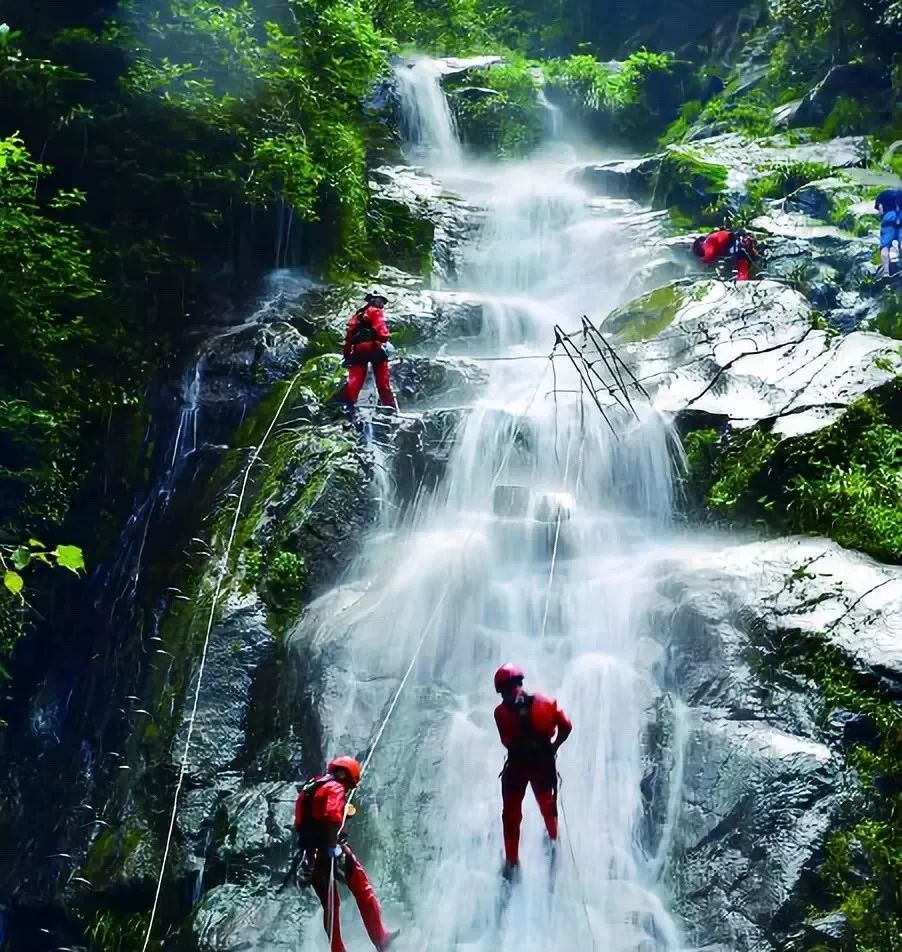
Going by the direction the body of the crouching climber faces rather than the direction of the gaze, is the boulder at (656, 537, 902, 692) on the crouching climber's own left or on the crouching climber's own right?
on the crouching climber's own left

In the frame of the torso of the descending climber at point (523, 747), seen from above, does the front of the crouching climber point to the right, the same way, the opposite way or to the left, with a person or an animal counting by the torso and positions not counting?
to the left

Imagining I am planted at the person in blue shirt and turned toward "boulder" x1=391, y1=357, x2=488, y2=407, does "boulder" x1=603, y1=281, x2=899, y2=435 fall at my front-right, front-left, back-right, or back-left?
front-left

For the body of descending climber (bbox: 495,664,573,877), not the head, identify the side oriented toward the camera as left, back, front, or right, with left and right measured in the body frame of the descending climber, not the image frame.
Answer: back

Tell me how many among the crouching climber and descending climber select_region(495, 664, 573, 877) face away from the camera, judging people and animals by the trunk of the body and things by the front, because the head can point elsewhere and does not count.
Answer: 1

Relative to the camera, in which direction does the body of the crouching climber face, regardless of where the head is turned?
to the viewer's left

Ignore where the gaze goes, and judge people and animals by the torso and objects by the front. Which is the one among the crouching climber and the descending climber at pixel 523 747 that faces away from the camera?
the descending climber

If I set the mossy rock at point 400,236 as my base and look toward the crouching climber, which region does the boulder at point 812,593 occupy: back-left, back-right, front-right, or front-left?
front-right

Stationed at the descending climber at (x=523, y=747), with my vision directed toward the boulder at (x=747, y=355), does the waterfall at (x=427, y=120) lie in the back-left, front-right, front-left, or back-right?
front-left

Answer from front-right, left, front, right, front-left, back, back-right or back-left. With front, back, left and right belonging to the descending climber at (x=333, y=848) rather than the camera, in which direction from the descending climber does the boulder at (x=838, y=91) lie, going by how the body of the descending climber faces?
front

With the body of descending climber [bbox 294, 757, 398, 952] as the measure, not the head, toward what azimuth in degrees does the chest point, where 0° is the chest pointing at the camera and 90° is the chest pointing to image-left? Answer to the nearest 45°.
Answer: approximately 225°

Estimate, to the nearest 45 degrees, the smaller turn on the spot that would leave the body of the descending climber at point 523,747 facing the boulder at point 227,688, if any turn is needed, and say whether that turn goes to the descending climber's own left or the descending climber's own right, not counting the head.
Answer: approximately 45° to the descending climber's own left
